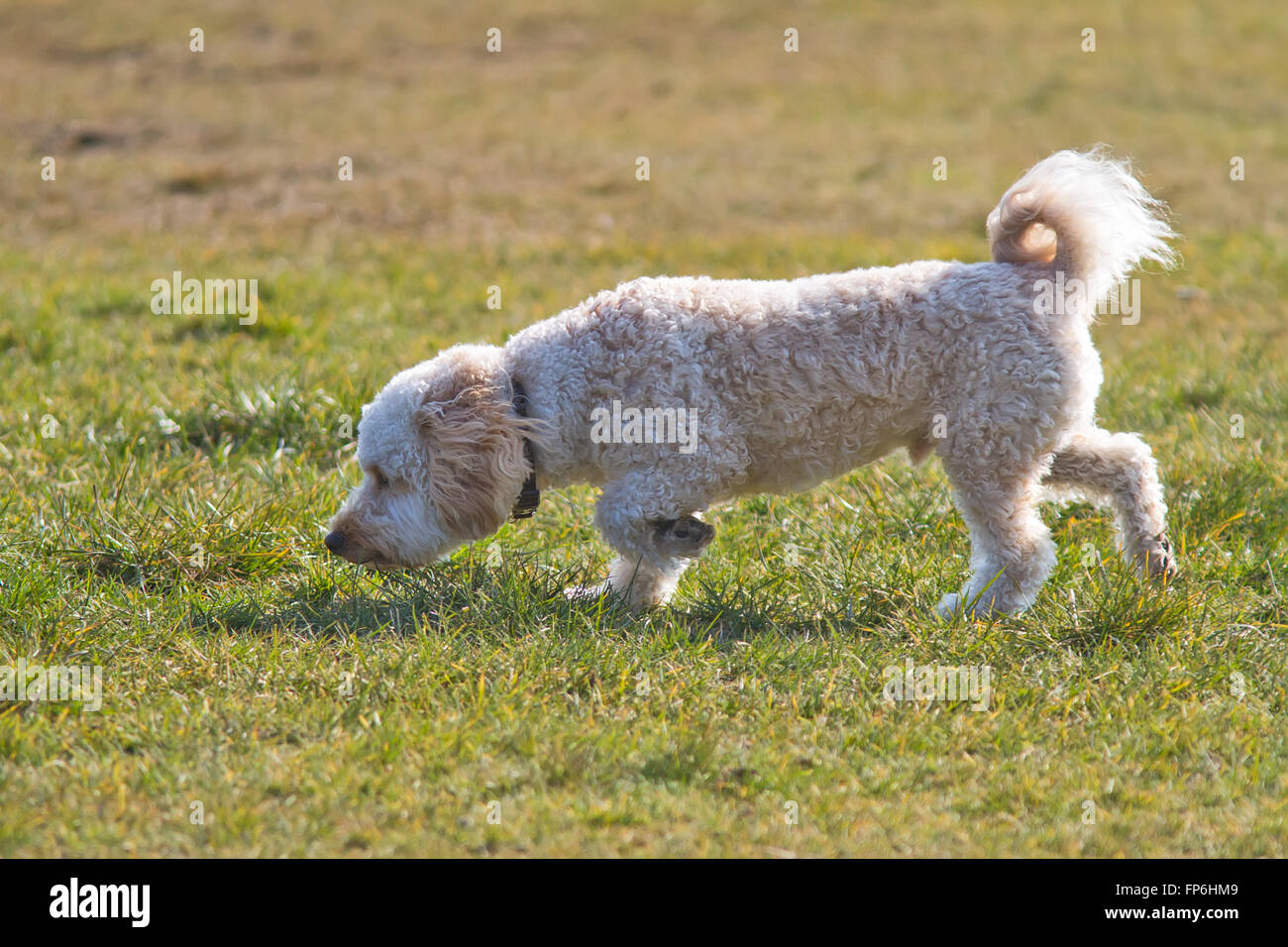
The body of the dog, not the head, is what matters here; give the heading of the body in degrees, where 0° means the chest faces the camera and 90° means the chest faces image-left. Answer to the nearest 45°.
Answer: approximately 90°
